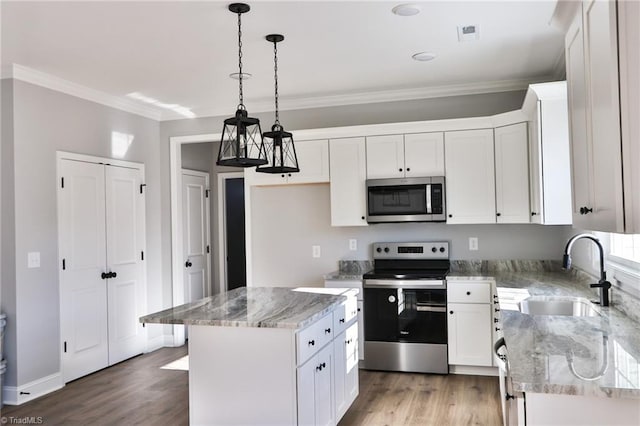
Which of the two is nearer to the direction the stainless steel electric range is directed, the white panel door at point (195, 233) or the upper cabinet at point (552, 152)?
the upper cabinet

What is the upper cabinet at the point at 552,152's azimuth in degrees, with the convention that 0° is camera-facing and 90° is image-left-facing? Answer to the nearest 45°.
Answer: approximately 90°

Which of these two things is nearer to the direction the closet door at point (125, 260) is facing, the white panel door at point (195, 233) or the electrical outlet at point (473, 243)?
the electrical outlet

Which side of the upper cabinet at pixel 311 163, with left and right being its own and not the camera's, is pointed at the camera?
front

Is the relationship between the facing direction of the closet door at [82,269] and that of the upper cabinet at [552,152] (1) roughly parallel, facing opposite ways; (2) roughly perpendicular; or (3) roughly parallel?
roughly parallel, facing opposite ways

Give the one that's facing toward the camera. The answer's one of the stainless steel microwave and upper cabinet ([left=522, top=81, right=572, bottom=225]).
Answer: the stainless steel microwave

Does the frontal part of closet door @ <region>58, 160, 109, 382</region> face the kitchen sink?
yes

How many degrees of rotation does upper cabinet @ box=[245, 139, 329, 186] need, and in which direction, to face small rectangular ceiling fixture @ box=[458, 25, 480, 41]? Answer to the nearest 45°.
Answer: approximately 45° to its left

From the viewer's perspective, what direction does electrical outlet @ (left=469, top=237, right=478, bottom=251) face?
toward the camera

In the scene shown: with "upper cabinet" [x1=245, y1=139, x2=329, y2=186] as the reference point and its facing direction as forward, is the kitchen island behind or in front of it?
in front

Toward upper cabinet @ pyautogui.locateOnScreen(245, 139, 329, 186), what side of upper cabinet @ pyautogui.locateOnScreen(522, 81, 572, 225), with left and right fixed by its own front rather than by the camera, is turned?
front

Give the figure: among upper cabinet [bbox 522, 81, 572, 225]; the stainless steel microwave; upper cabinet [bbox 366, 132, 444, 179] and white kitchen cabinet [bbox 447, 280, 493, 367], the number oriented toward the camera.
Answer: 3

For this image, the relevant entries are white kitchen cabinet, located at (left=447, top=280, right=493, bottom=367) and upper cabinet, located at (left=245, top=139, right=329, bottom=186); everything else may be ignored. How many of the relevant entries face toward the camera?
2

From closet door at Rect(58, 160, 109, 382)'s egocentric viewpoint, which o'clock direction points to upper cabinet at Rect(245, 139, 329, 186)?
The upper cabinet is roughly at 11 o'clock from the closet door.

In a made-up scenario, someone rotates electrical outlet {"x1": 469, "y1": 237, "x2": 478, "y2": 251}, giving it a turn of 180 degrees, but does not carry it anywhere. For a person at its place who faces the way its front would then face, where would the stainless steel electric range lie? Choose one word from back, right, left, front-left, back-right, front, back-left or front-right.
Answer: back-left

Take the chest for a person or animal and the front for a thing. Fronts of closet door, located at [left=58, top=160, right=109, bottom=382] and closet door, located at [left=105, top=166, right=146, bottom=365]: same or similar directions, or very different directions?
same or similar directions
